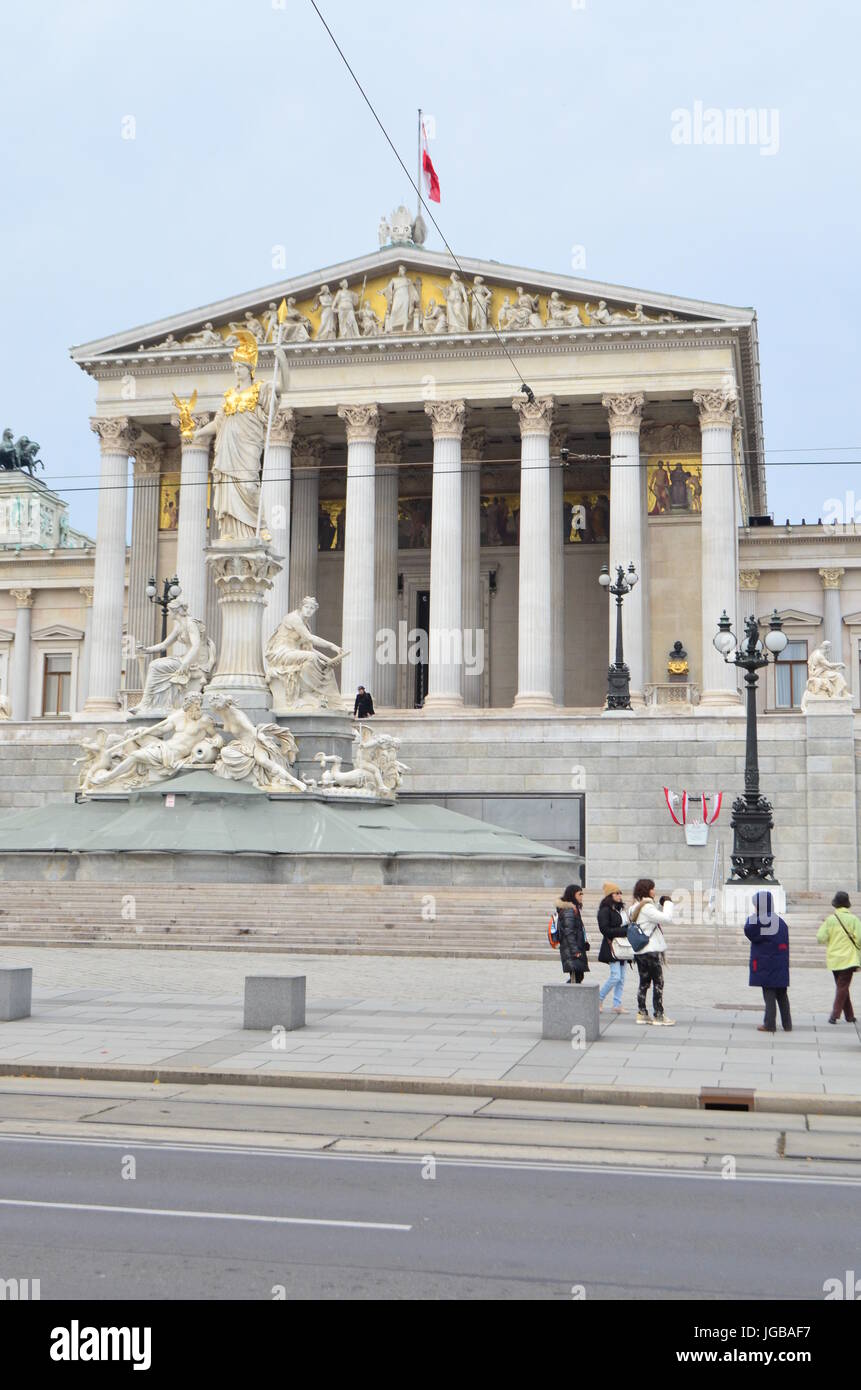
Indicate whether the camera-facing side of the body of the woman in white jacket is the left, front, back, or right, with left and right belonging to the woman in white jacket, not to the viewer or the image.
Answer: right

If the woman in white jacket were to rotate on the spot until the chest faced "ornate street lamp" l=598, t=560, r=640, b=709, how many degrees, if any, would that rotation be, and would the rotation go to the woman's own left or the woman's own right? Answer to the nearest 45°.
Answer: approximately 90° to the woman's own left

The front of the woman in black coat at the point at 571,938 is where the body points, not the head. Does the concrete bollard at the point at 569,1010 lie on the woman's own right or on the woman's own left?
on the woman's own right

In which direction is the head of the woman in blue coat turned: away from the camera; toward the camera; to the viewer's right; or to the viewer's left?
away from the camera

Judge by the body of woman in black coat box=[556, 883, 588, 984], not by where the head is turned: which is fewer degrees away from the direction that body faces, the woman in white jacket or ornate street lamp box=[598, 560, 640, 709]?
the woman in white jacket

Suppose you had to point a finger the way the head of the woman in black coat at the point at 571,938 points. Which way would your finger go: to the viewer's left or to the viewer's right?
to the viewer's right
